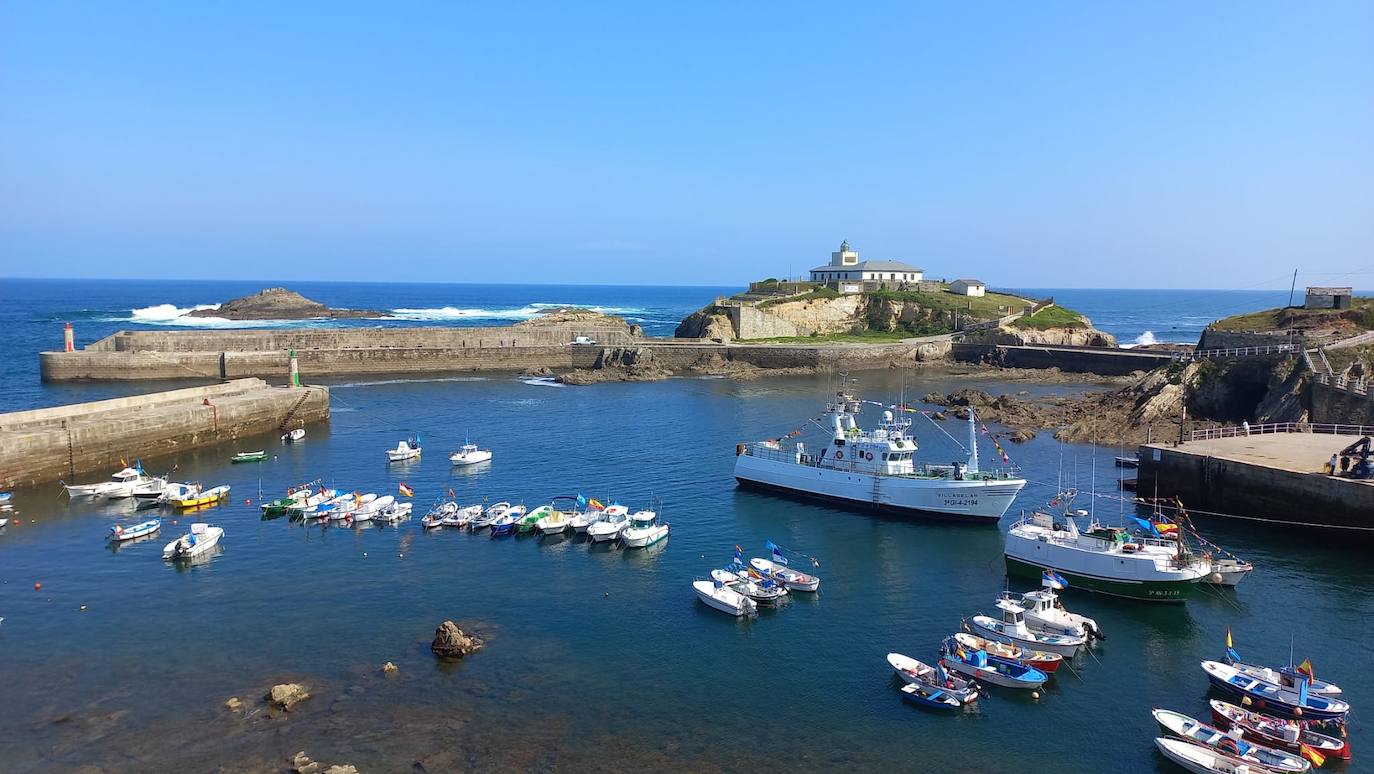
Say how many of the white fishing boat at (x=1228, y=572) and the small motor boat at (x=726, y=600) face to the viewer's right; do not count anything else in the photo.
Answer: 1

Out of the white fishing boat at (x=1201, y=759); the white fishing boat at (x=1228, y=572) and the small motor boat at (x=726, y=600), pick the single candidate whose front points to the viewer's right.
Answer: the white fishing boat at (x=1228, y=572)

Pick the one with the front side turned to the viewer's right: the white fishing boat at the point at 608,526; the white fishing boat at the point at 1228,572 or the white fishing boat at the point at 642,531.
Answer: the white fishing boat at the point at 1228,572

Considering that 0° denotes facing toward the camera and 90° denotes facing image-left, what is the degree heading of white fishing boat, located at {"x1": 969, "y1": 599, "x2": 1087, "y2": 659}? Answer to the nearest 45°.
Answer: approximately 315°

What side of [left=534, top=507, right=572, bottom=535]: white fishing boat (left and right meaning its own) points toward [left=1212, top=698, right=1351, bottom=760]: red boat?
left

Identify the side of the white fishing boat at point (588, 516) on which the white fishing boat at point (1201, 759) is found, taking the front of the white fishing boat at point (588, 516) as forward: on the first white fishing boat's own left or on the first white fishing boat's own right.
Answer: on the first white fishing boat's own left

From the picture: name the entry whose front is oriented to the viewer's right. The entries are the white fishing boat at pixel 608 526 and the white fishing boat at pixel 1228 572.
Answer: the white fishing boat at pixel 1228 572

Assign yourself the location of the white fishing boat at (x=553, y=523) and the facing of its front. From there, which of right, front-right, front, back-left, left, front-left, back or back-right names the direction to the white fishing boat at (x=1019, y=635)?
left

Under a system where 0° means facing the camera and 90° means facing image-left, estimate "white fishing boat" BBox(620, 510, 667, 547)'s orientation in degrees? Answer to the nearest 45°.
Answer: approximately 45°

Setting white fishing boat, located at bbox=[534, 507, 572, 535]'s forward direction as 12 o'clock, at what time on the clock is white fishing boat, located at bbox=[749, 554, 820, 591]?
white fishing boat, located at bbox=[749, 554, 820, 591] is roughly at 9 o'clock from white fishing boat, located at bbox=[534, 507, 572, 535].

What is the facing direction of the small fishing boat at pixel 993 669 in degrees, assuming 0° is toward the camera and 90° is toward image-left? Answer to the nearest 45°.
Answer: approximately 315°

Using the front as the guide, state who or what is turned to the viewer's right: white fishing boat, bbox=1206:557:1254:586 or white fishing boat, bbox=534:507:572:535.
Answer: white fishing boat, bbox=1206:557:1254:586

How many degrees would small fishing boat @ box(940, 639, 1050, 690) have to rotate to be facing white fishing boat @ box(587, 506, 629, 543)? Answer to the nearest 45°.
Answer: approximately 180°
